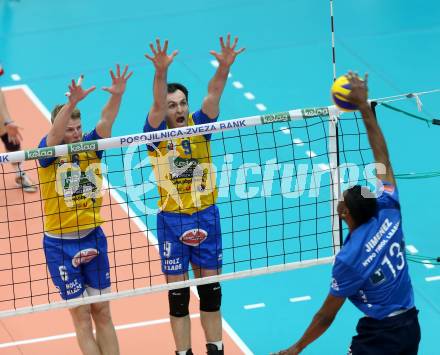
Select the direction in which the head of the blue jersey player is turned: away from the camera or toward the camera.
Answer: away from the camera

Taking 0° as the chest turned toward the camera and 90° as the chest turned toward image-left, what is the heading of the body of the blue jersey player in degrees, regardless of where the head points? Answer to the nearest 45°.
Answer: approximately 135°

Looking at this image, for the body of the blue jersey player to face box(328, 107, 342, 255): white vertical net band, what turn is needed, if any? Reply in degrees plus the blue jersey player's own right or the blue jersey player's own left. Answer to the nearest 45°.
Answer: approximately 45° to the blue jersey player's own right

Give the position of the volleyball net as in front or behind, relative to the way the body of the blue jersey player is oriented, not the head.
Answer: in front
